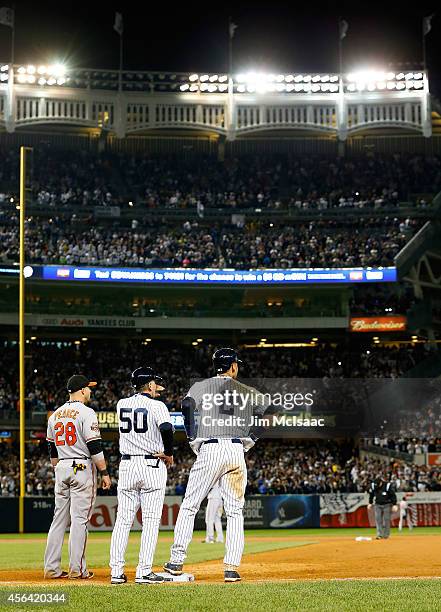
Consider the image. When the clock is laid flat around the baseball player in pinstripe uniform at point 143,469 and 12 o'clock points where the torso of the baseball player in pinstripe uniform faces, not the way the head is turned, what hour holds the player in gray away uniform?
The player in gray away uniform is roughly at 9 o'clock from the baseball player in pinstripe uniform.

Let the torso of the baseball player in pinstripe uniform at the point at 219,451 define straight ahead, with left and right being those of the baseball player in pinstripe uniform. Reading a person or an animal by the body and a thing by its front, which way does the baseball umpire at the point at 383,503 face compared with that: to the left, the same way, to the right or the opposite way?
the opposite way

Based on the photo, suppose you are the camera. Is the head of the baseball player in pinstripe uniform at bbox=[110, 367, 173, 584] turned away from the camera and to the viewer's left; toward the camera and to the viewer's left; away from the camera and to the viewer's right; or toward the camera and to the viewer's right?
away from the camera and to the viewer's right

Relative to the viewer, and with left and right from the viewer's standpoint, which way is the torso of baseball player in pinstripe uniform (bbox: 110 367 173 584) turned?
facing away from the viewer and to the right of the viewer

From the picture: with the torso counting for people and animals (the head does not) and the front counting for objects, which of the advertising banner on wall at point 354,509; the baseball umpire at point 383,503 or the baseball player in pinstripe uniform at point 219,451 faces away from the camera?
the baseball player in pinstripe uniform

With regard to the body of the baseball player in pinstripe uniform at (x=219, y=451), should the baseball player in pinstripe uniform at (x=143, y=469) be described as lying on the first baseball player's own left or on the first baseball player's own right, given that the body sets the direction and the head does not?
on the first baseball player's own left

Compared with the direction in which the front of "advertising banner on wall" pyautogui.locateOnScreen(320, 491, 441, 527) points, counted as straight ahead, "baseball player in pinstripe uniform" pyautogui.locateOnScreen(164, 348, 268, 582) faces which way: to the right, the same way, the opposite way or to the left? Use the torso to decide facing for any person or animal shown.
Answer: the opposite way

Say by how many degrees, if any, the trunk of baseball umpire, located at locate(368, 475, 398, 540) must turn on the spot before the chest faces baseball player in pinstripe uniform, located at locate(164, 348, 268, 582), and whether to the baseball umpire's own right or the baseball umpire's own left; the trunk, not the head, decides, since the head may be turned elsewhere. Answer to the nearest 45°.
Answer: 0° — they already face them

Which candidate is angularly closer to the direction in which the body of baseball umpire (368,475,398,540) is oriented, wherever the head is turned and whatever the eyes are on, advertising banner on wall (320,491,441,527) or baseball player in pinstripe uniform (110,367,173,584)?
the baseball player in pinstripe uniform

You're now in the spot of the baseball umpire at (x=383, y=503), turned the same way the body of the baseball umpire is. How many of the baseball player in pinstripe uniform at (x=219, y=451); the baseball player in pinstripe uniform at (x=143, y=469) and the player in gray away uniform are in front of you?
3

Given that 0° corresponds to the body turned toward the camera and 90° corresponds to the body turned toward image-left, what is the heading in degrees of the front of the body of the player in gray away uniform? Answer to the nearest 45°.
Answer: approximately 225°

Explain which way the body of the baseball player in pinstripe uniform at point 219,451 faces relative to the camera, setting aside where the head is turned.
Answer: away from the camera
